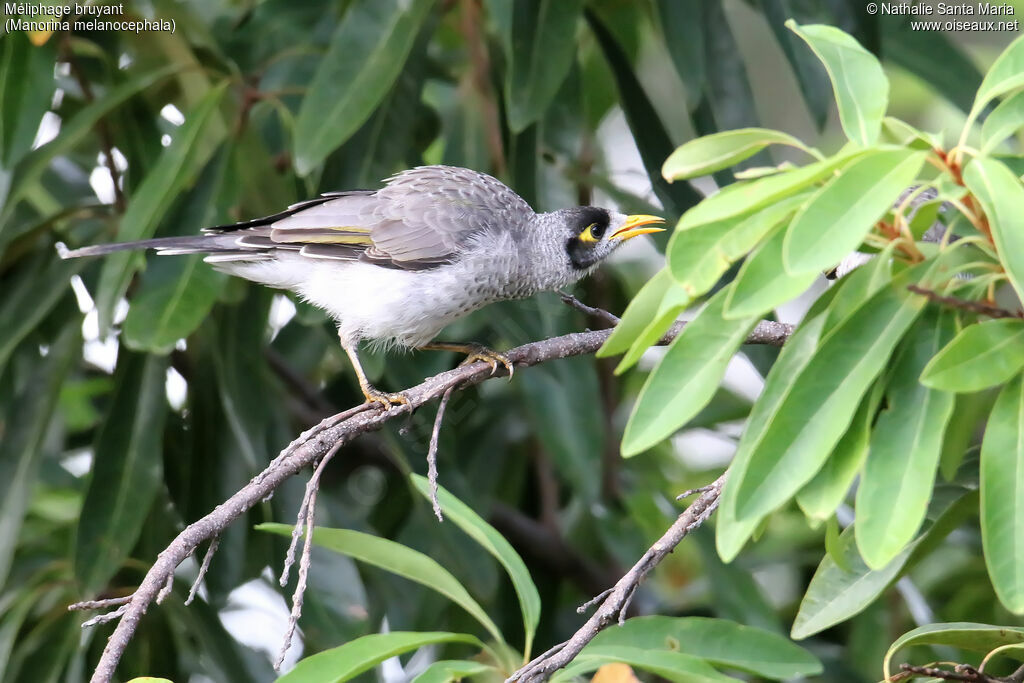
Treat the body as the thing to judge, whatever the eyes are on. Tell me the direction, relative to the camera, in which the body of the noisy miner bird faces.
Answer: to the viewer's right

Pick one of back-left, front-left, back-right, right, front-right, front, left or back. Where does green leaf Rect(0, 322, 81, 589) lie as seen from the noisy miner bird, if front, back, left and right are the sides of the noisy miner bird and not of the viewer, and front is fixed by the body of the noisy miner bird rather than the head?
back

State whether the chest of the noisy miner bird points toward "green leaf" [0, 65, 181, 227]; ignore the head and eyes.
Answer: no

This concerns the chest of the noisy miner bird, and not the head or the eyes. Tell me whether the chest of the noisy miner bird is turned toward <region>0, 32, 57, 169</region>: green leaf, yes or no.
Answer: no

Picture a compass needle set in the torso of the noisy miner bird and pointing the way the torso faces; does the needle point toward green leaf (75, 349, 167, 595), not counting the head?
no

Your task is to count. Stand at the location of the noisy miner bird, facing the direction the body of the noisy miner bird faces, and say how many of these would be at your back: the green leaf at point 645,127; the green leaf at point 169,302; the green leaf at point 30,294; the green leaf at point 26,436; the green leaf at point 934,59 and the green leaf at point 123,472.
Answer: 4

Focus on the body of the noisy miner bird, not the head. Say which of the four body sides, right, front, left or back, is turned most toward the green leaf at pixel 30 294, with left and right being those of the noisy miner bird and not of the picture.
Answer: back
